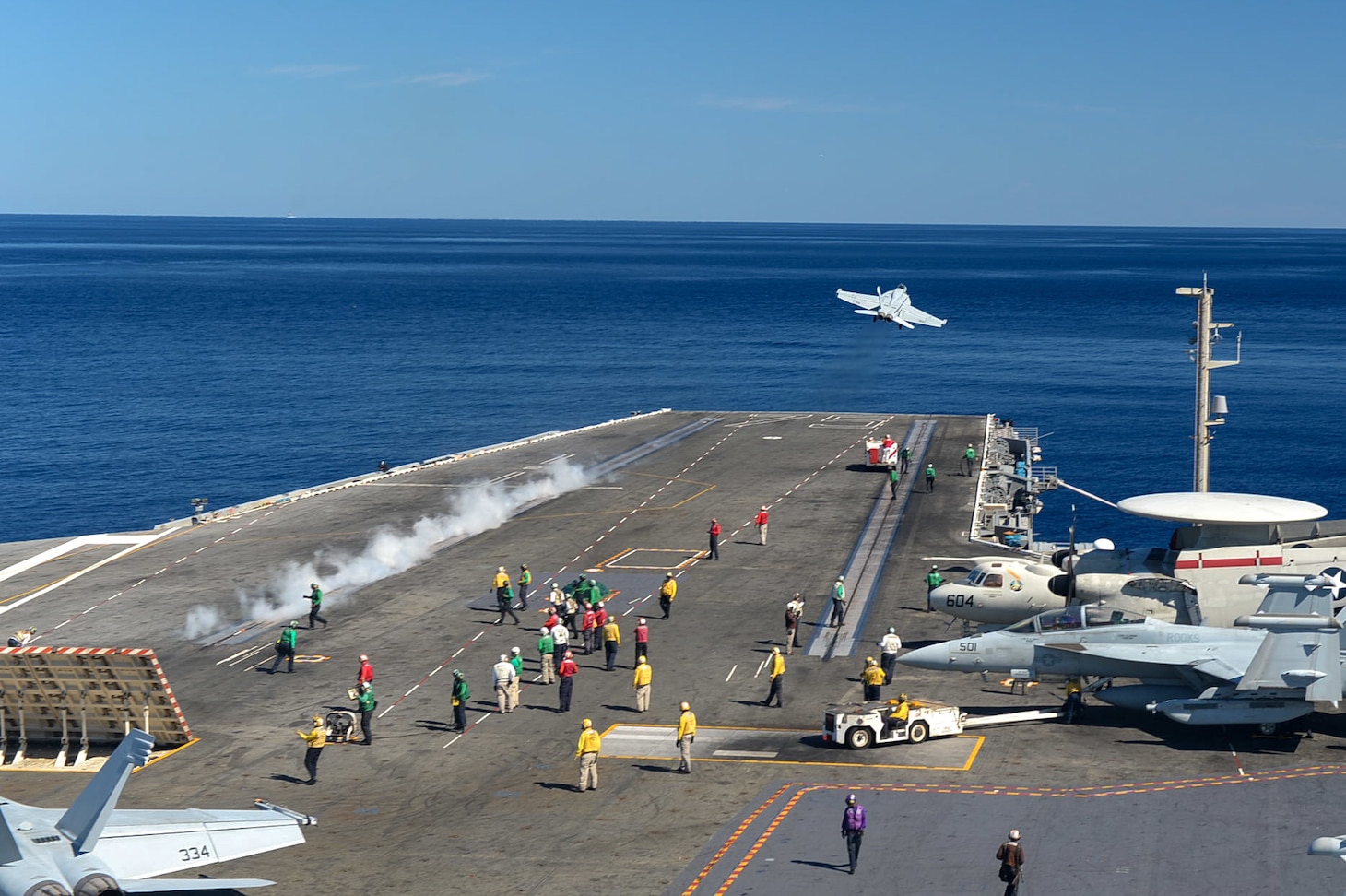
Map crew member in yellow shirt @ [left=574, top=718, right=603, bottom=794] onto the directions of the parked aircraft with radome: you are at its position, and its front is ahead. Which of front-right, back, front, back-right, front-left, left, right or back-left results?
front-left

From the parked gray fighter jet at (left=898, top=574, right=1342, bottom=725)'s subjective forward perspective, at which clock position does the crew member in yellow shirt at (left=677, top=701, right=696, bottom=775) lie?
The crew member in yellow shirt is roughly at 11 o'clock from the parked gray fighter jet.

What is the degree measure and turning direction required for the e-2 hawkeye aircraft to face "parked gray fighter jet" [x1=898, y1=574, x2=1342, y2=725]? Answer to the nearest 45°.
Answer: approximately 135° to its left

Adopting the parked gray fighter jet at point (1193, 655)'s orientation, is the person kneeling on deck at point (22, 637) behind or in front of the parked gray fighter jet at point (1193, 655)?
in front

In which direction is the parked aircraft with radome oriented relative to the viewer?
to the viewer's left

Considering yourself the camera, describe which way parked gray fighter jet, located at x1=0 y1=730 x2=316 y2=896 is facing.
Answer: facing away from the viewer and to the left of the viewer

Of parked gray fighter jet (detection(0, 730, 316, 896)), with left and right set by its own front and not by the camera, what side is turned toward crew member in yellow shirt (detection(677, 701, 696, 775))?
right

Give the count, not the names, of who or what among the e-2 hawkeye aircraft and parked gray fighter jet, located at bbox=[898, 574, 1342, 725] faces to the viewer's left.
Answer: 2

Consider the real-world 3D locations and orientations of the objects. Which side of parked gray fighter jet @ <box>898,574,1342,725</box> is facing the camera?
left

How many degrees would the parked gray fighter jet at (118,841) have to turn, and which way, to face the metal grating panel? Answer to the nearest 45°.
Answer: approximately 45° to its right

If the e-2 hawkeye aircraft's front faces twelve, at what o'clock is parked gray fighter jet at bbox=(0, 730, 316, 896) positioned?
The parked gray fighter jet is roughly at 10 o'clock from the e-2 hawkeye aircraft.

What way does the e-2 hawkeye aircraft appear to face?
to the viewer's left

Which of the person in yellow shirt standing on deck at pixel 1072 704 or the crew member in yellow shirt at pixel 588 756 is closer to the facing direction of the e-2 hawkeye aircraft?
the crew member in yellow shirt
